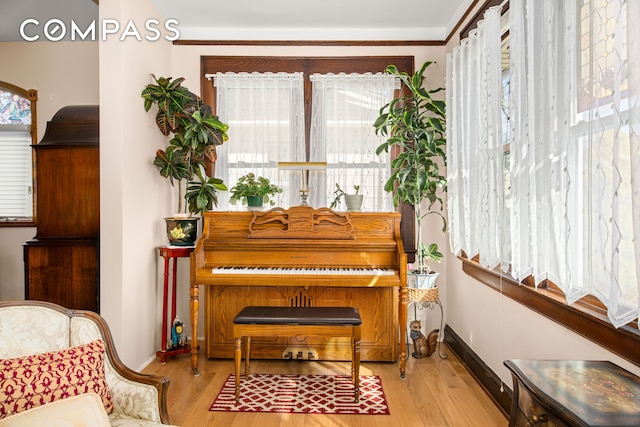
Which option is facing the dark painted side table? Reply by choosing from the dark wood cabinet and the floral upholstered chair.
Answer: the floral upholstered chair

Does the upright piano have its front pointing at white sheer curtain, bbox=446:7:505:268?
no

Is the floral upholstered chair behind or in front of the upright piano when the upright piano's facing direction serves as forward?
in front

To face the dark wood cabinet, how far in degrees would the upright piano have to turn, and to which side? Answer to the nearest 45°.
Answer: approximately 90° to its right

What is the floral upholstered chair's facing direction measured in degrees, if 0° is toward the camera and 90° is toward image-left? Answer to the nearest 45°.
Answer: approximately 315°

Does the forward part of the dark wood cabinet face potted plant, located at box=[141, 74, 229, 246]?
no

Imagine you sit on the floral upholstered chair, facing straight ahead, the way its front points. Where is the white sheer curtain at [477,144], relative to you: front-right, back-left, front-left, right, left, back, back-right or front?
front-left

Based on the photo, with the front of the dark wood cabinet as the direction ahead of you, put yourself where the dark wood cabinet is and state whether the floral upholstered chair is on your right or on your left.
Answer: on your left

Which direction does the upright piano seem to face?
toward the camera

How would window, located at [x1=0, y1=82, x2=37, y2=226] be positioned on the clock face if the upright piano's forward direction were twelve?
The window is roughly at 4 o'clock from the upright piano.

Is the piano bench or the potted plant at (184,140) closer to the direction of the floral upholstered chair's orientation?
the piano bench

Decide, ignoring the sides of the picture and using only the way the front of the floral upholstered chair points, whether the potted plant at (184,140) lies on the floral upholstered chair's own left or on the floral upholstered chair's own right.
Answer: on the floral upholstered chair's own left

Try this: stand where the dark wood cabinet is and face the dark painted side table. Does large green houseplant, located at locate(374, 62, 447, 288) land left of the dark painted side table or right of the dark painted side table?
left

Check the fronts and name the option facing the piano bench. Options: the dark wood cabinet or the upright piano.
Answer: the upright piano
